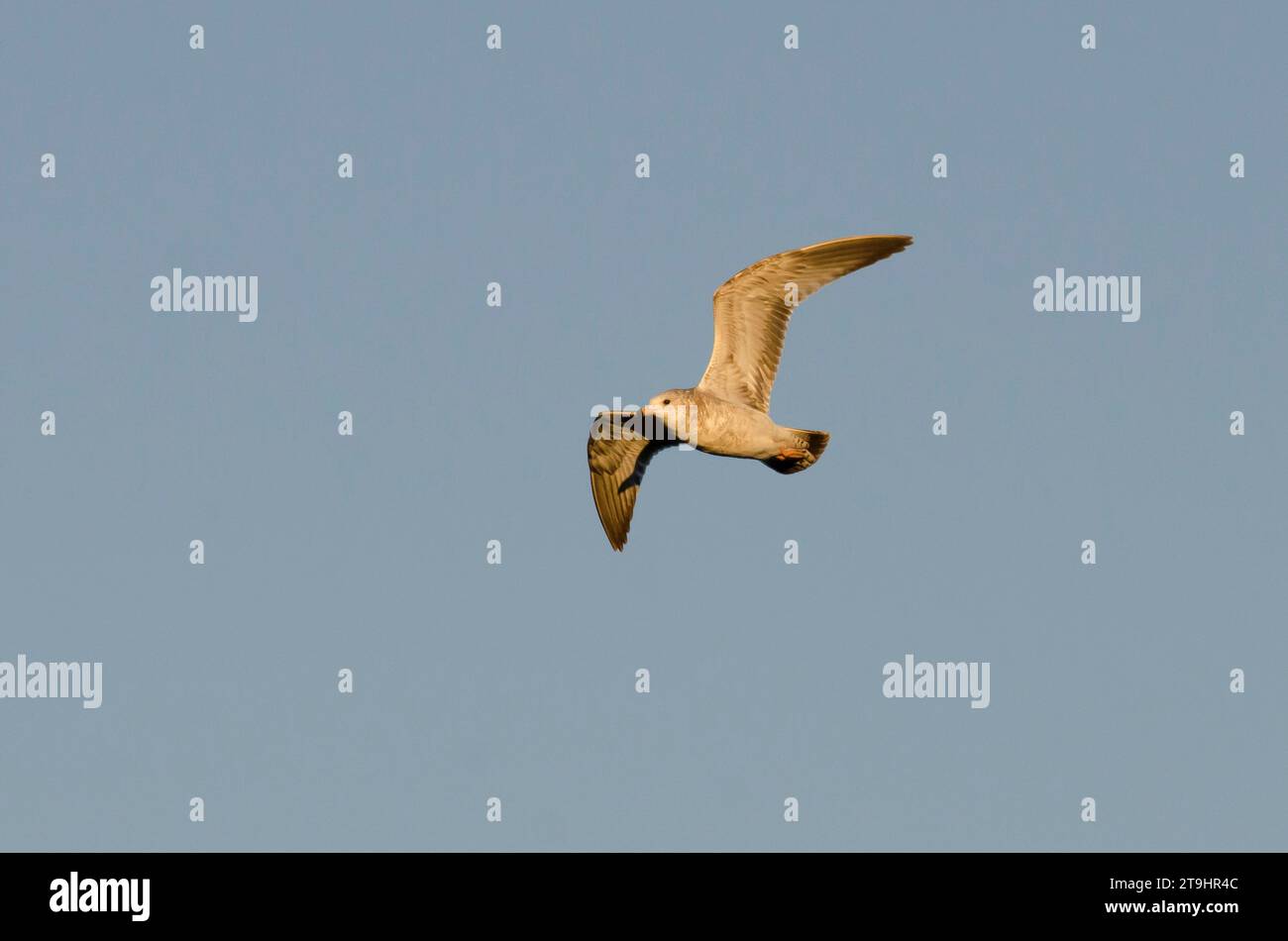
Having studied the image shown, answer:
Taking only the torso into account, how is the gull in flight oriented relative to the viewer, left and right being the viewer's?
facing the viewer and to the left of the viewer
